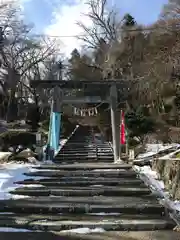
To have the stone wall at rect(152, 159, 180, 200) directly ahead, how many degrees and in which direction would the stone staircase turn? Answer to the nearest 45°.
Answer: approximately 135° to its left

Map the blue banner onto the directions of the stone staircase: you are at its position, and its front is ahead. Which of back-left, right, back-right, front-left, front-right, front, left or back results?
back

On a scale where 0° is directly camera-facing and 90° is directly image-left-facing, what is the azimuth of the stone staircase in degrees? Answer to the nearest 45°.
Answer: approximately 0°

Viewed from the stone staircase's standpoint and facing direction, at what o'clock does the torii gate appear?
The torii gate is roughly at 6 o'clock from the stone staircase.
